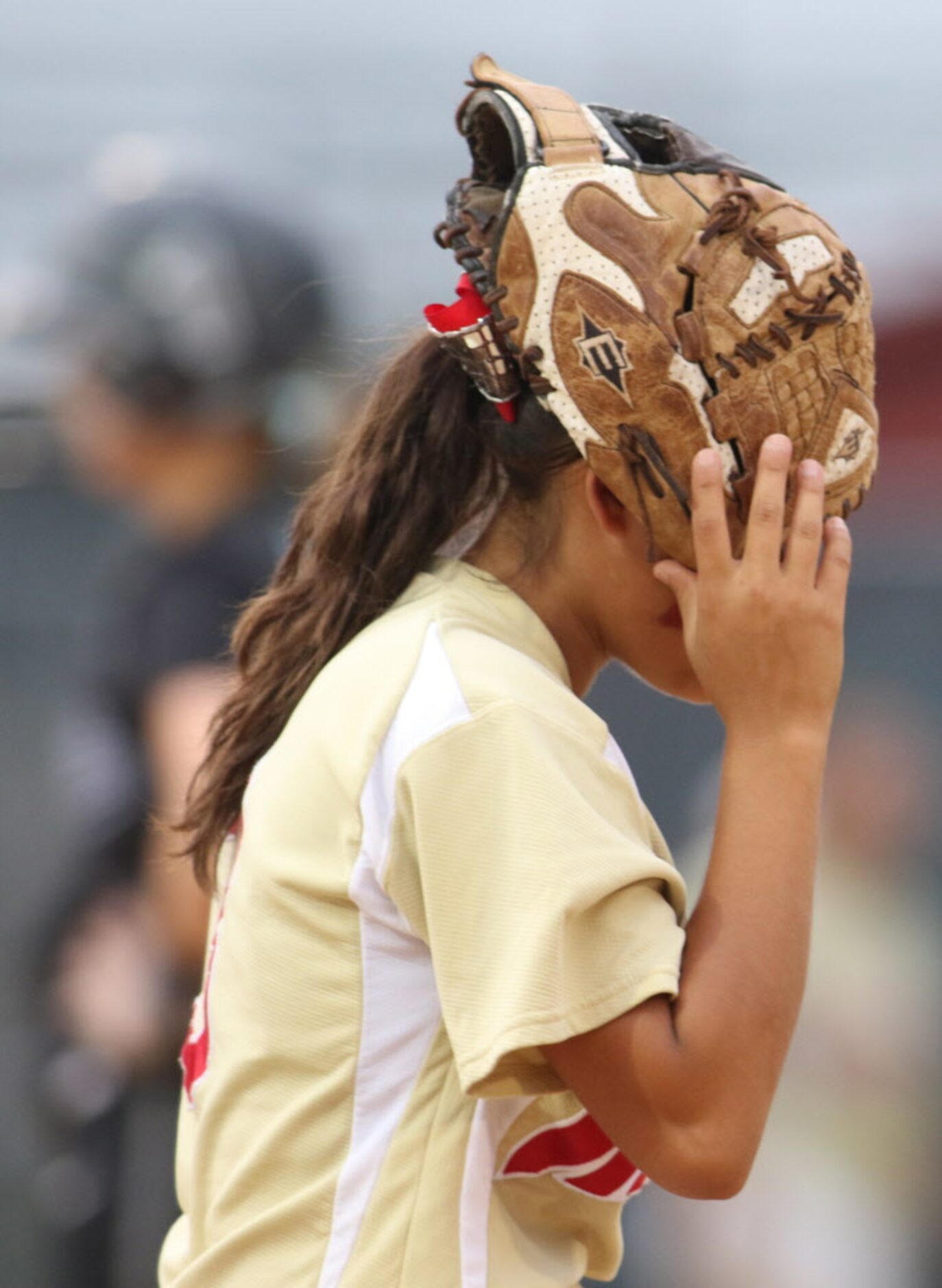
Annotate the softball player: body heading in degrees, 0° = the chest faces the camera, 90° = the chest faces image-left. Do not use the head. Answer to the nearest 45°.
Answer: approximately 270°

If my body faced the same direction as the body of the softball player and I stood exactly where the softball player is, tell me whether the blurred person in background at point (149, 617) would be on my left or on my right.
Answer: on my left

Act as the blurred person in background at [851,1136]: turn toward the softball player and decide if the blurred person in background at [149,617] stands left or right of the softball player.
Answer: right

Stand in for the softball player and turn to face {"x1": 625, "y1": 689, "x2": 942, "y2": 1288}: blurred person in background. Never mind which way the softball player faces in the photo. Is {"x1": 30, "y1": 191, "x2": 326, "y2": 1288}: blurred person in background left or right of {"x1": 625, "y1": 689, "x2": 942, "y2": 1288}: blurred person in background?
left
